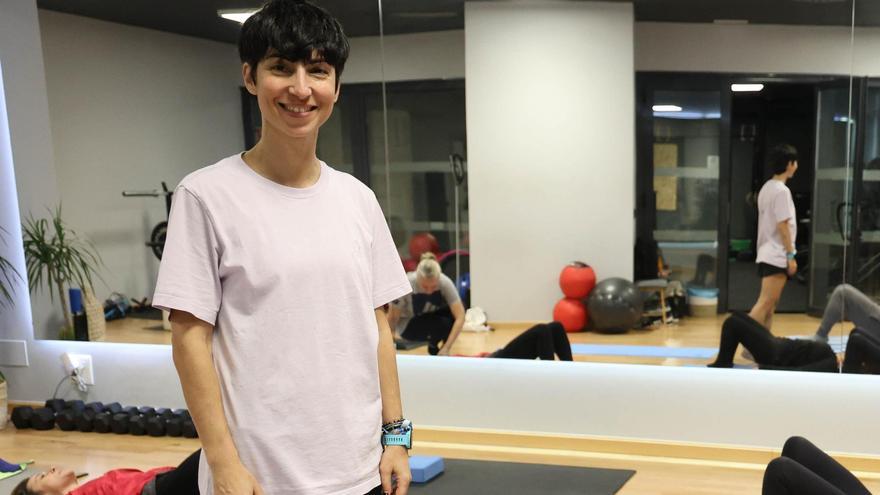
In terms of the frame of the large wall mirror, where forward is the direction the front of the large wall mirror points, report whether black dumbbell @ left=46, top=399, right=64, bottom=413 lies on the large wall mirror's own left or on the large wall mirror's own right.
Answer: on the large wall mirror's own right

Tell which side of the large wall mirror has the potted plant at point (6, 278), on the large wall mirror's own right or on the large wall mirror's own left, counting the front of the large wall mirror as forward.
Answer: on the large wall mirror's own right
